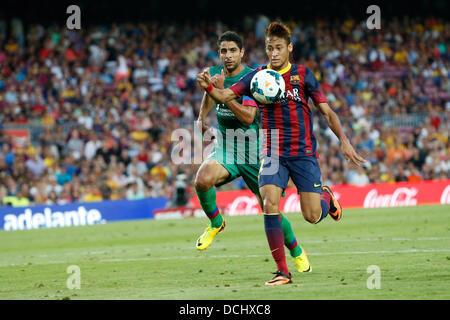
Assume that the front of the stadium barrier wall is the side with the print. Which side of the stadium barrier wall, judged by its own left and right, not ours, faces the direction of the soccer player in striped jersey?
front

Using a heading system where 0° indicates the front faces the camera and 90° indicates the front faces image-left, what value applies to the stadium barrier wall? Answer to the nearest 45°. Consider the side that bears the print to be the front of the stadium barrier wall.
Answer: approximately 0°

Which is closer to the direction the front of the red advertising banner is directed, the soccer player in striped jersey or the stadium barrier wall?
the soccer player in striped jersey

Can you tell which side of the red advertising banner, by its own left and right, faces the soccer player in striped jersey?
front

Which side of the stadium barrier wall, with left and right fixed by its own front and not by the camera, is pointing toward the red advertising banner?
left

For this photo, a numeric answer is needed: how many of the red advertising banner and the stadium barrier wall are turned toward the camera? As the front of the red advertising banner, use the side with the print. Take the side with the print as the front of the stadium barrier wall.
2

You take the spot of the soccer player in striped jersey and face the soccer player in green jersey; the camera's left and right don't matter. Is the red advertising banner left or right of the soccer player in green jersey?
right

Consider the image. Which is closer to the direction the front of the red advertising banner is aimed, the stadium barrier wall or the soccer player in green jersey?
the soccer player in green jersey

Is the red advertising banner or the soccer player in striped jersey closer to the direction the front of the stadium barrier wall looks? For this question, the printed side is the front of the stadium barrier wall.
the soccer player in striped jersey

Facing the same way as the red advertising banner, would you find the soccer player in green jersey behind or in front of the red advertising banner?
in front

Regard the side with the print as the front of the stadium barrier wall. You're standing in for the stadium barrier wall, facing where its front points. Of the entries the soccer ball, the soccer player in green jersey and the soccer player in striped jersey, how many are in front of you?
3

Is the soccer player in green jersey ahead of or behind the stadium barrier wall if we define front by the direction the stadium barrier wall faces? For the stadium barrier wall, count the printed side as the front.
ahead

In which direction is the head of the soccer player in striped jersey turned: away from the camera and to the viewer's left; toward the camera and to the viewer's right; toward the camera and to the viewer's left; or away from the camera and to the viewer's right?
toward the camera and to the viewer's left
